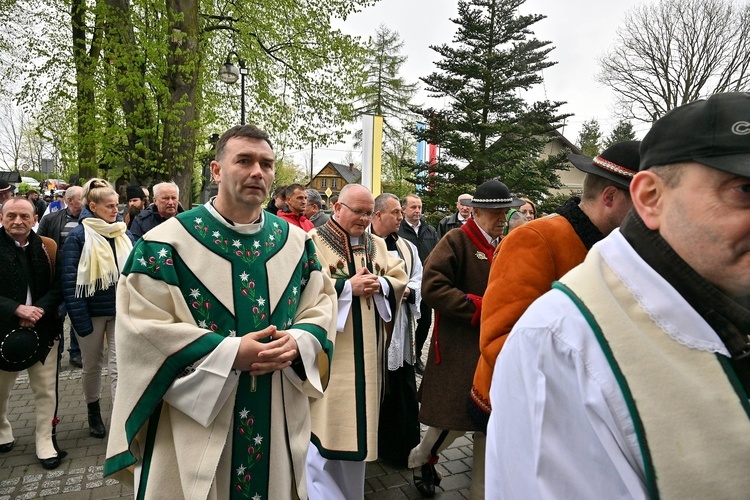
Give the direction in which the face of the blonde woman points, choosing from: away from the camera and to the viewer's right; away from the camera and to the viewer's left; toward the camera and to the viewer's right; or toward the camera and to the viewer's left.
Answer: toward the camera and to the viewer's right

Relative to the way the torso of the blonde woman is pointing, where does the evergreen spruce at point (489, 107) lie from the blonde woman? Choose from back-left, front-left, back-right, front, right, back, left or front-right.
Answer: left

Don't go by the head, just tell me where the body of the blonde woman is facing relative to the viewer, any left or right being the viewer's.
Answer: facing the viewer and to the right of the viewer
